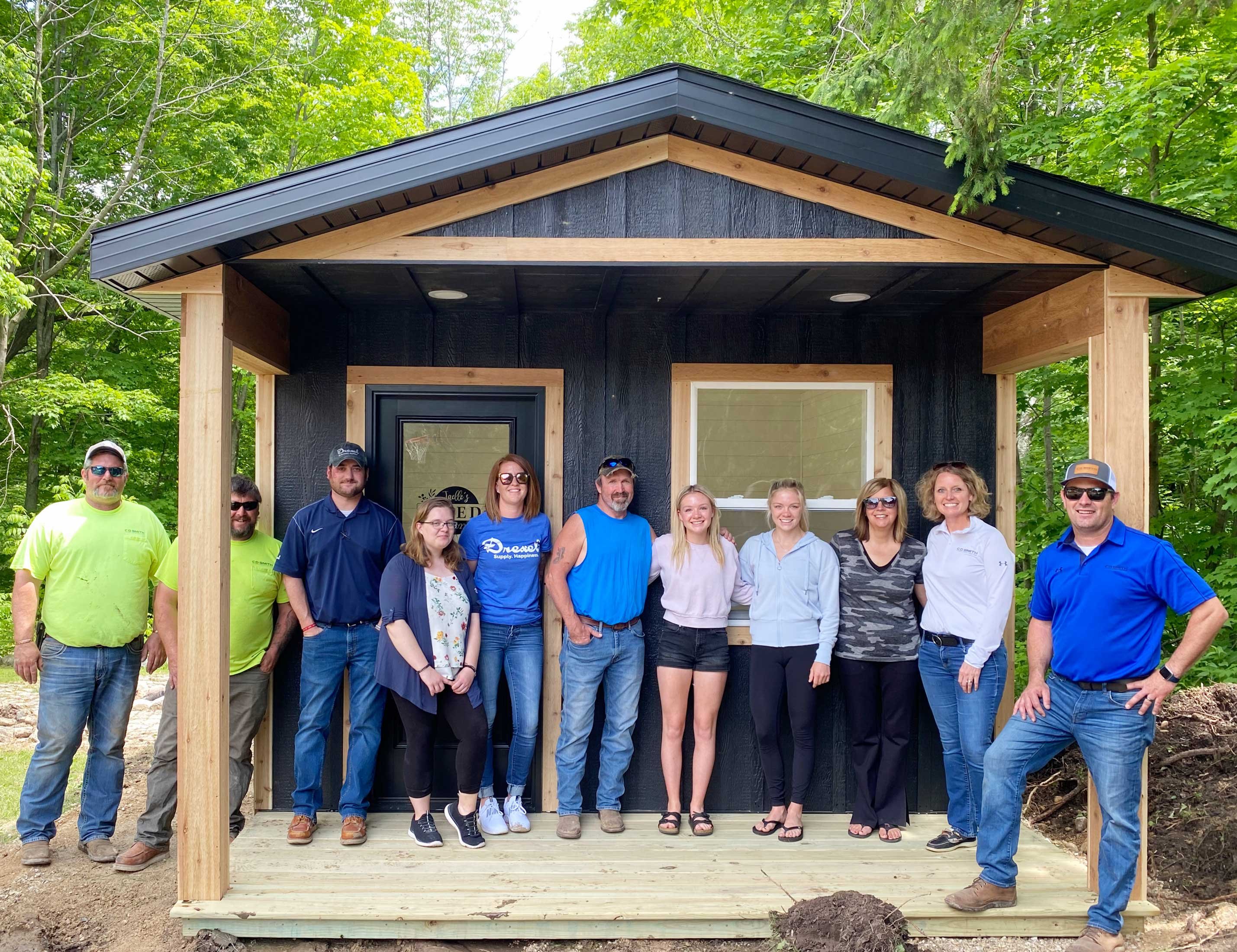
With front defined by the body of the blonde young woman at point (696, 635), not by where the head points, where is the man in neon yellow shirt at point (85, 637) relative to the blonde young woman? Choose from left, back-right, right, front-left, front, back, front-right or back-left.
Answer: right

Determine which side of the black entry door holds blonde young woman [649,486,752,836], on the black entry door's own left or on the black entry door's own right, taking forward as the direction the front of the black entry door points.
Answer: on the black entry door's own left

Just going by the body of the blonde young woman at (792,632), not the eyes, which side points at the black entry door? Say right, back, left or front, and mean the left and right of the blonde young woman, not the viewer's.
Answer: right

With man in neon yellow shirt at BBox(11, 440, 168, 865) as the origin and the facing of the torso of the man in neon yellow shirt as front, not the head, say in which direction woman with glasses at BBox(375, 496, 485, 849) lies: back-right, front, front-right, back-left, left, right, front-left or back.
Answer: front-left

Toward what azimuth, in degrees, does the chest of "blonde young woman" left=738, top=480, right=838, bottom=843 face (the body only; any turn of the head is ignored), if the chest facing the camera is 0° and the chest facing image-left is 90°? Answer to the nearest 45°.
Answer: approximately 0°

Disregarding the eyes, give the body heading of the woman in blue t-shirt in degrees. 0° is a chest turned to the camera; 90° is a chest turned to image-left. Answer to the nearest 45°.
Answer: approximately 0°

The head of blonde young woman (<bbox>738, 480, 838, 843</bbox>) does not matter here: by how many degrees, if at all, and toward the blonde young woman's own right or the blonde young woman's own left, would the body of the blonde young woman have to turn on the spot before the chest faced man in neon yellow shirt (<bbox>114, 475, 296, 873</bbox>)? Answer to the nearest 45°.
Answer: approximately 90° to the blonde young woman's own right

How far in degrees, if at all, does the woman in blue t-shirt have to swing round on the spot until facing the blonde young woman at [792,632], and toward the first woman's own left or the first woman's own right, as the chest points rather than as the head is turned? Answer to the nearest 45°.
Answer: approximately 90° to the first woman's own left
